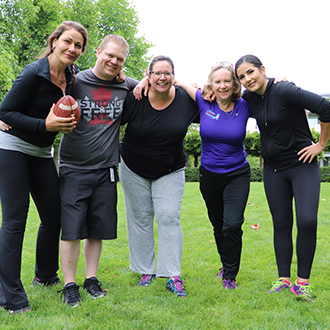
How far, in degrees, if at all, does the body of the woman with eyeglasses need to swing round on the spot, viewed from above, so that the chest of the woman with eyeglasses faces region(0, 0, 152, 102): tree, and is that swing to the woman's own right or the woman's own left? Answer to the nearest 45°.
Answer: approximately 180°

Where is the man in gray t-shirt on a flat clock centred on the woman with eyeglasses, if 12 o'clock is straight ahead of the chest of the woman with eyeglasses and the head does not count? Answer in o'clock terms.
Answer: The man in gray t-shirt is roughly at 2 o'clock from the woman with eyeglasses.

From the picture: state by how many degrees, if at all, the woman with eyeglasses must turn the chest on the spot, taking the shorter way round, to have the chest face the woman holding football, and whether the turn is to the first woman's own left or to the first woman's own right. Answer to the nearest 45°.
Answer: approximately 45° to the first woman's own right

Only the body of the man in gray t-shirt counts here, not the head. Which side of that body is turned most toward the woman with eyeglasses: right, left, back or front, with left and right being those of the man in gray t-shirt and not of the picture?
left

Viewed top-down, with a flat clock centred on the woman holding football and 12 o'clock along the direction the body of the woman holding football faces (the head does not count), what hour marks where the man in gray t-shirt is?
The man in gray t-shirt is roughly at 10 o'clock from the woman holding football.

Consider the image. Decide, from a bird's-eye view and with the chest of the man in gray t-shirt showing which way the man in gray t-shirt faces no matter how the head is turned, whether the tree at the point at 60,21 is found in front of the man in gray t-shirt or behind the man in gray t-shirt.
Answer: behind

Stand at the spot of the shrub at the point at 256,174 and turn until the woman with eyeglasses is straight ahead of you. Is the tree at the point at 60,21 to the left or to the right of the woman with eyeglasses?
right

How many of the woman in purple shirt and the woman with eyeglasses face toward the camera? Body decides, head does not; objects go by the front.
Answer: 2

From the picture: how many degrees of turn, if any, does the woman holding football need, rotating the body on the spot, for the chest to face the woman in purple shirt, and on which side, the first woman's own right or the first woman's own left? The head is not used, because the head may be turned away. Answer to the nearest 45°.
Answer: approximately 45° to the first woman's own left

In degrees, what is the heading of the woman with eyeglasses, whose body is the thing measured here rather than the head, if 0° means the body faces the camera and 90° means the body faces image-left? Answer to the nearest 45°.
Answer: approximately 0°
